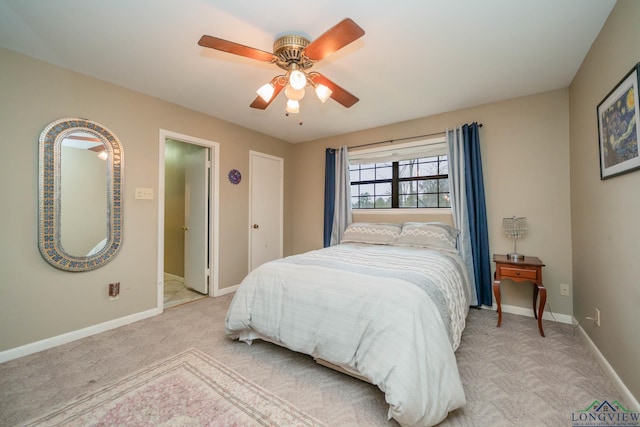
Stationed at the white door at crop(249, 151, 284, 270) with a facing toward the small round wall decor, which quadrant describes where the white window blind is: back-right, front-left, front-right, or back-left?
back-left

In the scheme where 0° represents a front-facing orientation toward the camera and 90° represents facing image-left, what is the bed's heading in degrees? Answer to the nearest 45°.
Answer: approximately 45°

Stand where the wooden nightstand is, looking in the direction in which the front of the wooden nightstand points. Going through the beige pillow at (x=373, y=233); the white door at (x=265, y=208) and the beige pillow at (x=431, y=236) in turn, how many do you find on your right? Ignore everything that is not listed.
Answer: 3

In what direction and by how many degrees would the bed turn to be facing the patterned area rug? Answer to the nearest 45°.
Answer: approximately 45° to its right

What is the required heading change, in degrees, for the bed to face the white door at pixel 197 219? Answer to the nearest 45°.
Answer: approximately 90° to its right

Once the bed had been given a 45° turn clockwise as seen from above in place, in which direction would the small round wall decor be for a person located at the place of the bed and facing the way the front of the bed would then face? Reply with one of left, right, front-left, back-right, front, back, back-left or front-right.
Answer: front-right

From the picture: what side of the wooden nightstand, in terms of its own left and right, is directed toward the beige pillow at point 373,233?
right

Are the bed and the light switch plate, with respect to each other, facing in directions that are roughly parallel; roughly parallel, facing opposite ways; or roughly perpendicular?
roughly perpendicular
